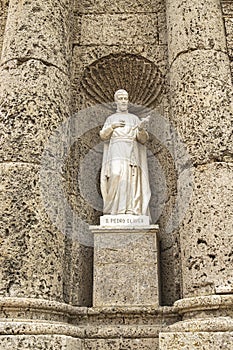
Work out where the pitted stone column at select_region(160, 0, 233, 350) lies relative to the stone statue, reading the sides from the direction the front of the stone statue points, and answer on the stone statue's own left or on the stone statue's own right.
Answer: on the stone statue's own left

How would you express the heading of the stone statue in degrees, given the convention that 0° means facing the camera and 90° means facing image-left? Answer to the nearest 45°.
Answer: approximately 0°
